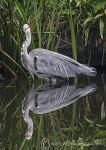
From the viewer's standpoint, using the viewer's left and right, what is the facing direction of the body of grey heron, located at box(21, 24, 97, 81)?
facing to the left of the viewer
